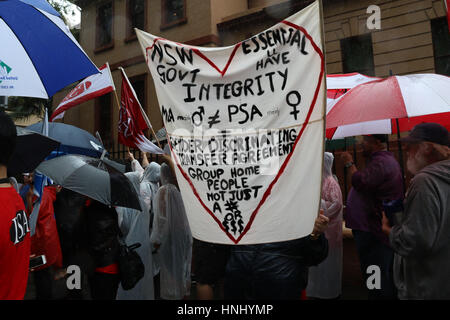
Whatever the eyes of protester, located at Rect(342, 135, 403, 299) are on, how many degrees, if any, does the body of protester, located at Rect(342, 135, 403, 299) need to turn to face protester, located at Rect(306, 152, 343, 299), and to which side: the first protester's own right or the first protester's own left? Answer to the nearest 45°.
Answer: approximately 45° to the first protester's own right

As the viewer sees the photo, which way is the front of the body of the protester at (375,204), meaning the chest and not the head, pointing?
to the viewer's left

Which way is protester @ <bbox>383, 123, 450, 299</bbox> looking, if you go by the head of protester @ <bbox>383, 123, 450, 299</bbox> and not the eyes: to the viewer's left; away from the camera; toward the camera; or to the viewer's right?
to the viewer's left

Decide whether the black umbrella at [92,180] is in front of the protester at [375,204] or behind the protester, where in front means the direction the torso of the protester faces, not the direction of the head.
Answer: in front

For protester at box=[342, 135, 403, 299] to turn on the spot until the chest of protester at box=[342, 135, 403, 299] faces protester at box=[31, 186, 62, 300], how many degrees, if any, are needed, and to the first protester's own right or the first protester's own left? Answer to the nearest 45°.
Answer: approximately 45° to the first protester's own left
